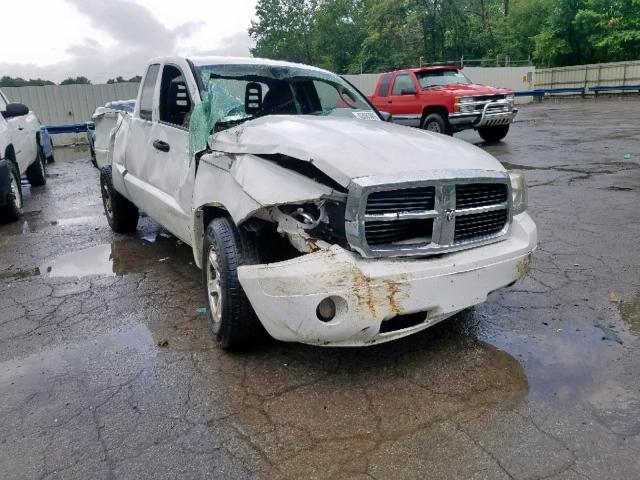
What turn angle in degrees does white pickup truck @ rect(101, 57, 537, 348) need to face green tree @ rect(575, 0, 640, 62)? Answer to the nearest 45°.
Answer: approximately 90° to its left

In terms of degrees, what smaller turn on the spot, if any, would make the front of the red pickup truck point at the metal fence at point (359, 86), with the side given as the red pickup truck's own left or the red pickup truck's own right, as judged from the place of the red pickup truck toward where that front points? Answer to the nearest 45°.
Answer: approximately 135° to the red pickup truck's own left

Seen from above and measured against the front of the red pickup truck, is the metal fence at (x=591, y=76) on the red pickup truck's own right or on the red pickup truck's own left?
on the red pickup truck's own left

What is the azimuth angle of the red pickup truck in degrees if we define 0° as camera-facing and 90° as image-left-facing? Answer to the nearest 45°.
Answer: approximately 315°

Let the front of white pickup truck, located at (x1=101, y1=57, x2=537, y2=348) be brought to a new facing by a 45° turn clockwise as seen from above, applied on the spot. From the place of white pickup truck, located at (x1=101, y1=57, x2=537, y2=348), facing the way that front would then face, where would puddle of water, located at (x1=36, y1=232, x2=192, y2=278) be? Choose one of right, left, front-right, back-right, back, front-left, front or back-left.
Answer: back-right

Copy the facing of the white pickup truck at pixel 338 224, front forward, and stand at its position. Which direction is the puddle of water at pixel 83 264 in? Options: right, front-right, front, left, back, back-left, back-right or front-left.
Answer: back

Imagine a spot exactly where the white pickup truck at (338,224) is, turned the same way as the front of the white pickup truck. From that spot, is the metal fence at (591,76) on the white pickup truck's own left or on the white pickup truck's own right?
on the white pickup truck's own left

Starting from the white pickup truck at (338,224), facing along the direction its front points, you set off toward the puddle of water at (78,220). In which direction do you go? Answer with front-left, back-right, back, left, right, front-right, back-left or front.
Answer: back

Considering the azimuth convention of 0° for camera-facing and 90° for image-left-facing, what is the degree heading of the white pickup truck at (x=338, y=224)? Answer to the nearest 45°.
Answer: approximately 315°

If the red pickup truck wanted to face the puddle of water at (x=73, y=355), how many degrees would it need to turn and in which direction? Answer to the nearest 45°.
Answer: approximately 45° to its right

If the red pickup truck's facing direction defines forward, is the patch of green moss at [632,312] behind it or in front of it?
in front
